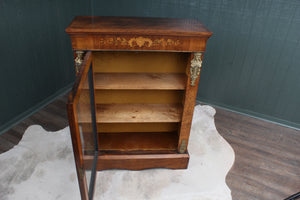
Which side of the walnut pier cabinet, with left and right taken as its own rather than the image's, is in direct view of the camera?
front
